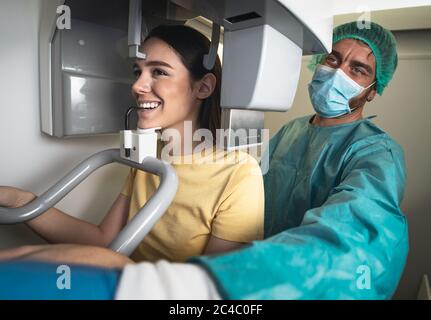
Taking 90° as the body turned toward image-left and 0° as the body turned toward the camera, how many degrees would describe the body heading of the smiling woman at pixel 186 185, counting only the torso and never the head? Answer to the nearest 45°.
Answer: approximately 45°
